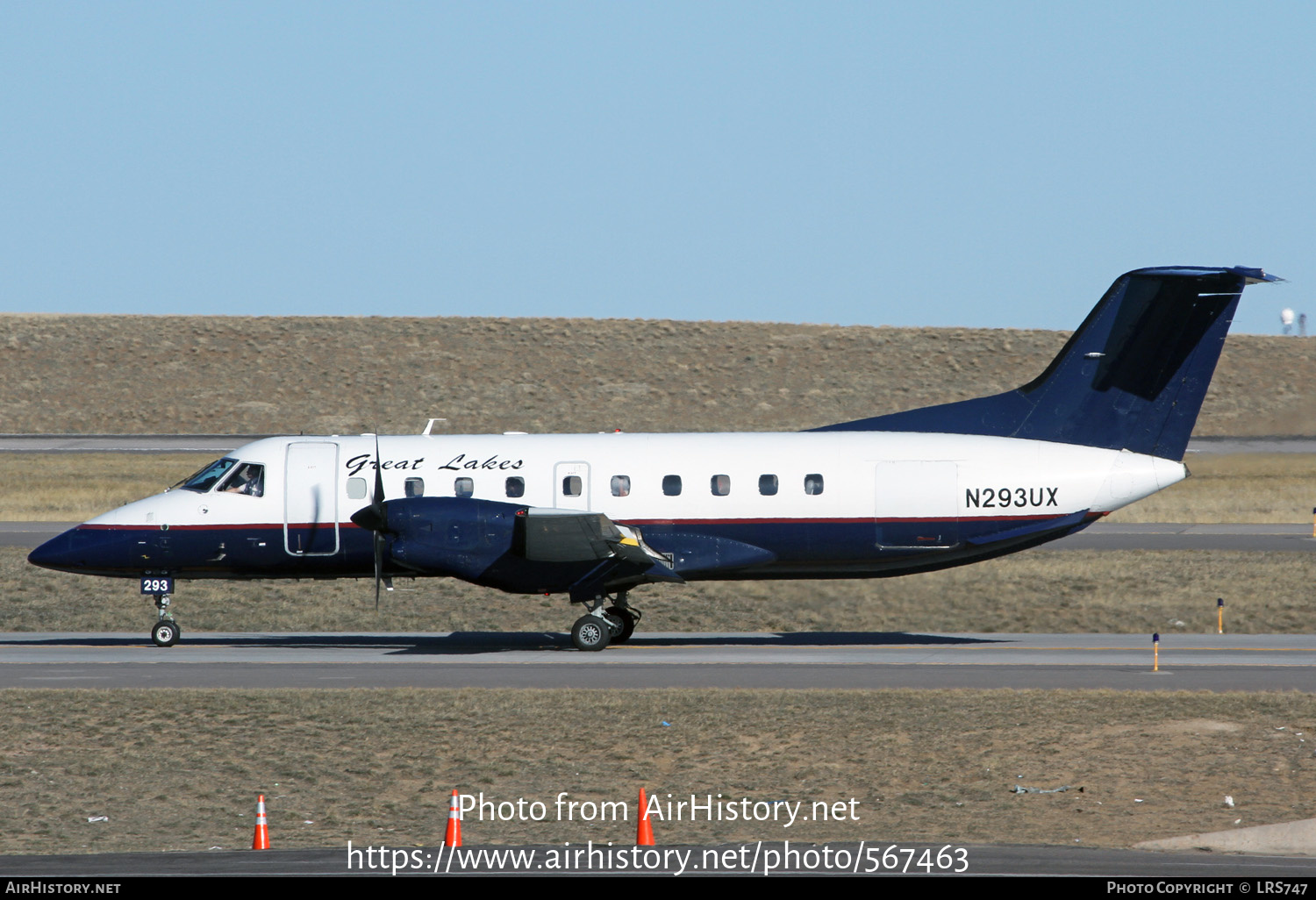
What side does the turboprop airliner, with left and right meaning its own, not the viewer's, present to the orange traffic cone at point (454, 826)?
left

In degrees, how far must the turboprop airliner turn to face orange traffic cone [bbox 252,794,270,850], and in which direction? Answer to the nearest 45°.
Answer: approximately 90° to its left

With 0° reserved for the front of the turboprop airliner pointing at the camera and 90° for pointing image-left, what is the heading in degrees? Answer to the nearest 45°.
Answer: approximately 90°
